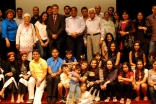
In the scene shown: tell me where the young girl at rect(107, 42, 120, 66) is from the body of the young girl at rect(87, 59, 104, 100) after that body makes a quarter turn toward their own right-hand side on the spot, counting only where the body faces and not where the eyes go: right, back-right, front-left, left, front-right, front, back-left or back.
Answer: right

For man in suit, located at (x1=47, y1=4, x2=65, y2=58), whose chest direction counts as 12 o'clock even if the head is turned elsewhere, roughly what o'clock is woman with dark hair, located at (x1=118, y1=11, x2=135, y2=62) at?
The woman with dark hair is roughly at 9 o'clock from the man in suit.

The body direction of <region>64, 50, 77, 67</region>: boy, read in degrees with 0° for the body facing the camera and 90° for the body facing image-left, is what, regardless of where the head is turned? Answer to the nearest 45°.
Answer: approximately 0°

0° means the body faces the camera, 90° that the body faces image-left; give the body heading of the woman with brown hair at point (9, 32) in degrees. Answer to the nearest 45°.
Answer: approximately 315°

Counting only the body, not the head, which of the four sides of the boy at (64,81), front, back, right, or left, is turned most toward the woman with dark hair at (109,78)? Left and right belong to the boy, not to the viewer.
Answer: left

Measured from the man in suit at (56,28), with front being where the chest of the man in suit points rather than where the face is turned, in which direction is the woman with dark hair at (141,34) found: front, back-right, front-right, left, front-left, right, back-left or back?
left

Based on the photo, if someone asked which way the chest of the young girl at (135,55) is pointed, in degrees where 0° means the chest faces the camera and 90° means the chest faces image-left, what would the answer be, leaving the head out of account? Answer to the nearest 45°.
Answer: approximately 0°
